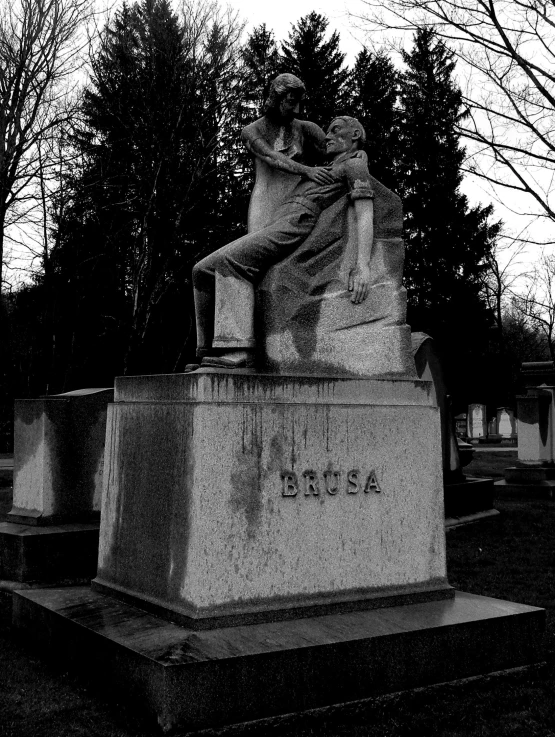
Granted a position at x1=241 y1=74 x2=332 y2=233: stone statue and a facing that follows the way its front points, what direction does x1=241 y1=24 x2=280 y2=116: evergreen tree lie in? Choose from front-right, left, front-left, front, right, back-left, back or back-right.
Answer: back-left

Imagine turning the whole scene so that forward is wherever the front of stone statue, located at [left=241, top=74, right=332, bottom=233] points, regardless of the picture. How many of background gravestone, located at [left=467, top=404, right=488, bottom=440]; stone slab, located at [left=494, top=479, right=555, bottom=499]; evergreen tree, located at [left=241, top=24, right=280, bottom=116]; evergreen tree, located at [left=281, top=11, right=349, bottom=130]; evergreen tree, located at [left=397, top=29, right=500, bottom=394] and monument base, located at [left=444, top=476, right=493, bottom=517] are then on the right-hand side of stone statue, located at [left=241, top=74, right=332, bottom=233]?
0

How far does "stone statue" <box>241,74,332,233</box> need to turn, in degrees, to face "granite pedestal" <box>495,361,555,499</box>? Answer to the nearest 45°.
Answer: approximately 90° to its left

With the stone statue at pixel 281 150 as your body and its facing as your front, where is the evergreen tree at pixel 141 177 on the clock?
The evergreen tree is roughly at 7 o'clock from the stone statue.

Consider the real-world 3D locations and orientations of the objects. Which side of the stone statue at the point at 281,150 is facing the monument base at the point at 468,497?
left

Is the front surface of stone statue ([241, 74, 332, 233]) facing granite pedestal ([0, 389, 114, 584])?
no

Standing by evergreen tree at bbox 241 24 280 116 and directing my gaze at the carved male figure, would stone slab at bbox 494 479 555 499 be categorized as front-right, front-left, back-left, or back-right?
front-left

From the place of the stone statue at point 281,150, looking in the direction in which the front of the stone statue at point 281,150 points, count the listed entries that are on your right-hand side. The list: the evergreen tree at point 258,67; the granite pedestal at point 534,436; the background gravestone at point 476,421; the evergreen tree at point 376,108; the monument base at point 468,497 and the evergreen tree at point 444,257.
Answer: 0

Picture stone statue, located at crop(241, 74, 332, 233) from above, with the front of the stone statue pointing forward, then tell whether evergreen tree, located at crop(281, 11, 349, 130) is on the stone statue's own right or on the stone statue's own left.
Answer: on the stone statue's own left

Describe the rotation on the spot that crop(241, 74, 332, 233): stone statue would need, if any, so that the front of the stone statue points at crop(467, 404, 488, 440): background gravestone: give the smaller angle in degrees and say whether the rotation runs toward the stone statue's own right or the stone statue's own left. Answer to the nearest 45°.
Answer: approximately 135° to the stone statue's own left

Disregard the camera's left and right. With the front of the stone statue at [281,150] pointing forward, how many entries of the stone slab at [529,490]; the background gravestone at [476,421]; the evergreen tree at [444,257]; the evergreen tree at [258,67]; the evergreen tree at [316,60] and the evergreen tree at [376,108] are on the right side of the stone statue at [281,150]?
0

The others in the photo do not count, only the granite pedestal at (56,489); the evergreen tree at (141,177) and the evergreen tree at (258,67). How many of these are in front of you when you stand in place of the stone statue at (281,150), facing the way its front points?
0

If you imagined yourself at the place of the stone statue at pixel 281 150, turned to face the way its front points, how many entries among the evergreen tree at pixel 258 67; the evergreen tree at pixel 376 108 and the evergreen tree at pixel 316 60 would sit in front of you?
0
